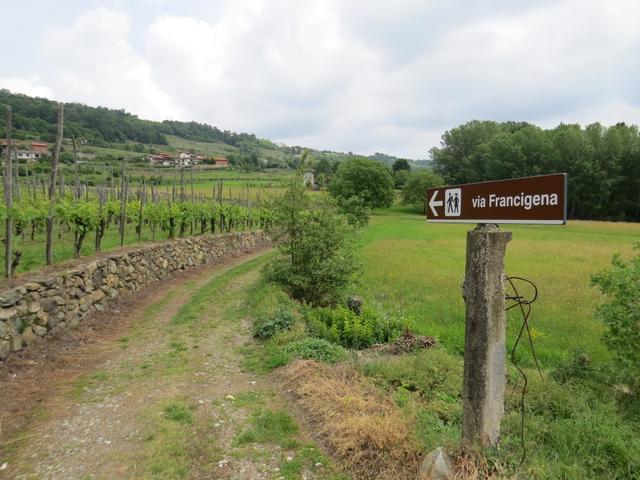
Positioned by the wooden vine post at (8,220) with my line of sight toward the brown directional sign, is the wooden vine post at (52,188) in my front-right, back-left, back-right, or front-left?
back-left

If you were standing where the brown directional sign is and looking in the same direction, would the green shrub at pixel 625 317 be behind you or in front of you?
behind

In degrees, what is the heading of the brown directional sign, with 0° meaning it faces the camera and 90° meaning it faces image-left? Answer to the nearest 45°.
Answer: approximately 45°

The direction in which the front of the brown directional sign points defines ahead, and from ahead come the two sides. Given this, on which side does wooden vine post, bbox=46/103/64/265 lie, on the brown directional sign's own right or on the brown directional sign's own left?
on the brown directional sign's own right

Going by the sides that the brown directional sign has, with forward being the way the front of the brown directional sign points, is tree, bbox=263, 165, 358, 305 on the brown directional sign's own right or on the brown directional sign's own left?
on the brown directional sign's own right

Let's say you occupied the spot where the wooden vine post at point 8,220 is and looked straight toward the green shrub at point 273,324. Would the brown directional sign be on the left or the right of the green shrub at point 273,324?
right
